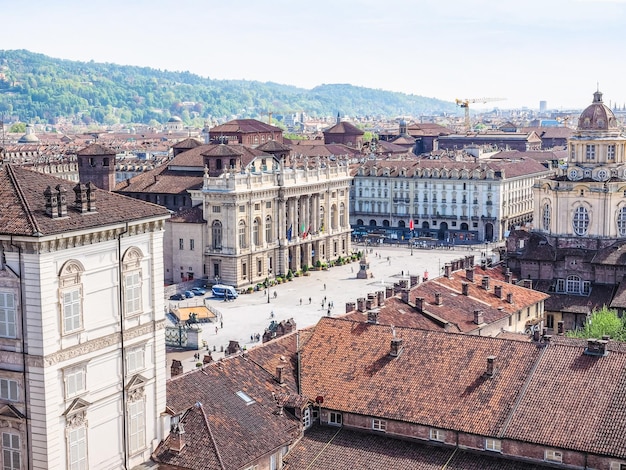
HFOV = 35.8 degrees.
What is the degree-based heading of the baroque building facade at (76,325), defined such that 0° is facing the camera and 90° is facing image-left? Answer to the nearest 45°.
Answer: approximately 315°
